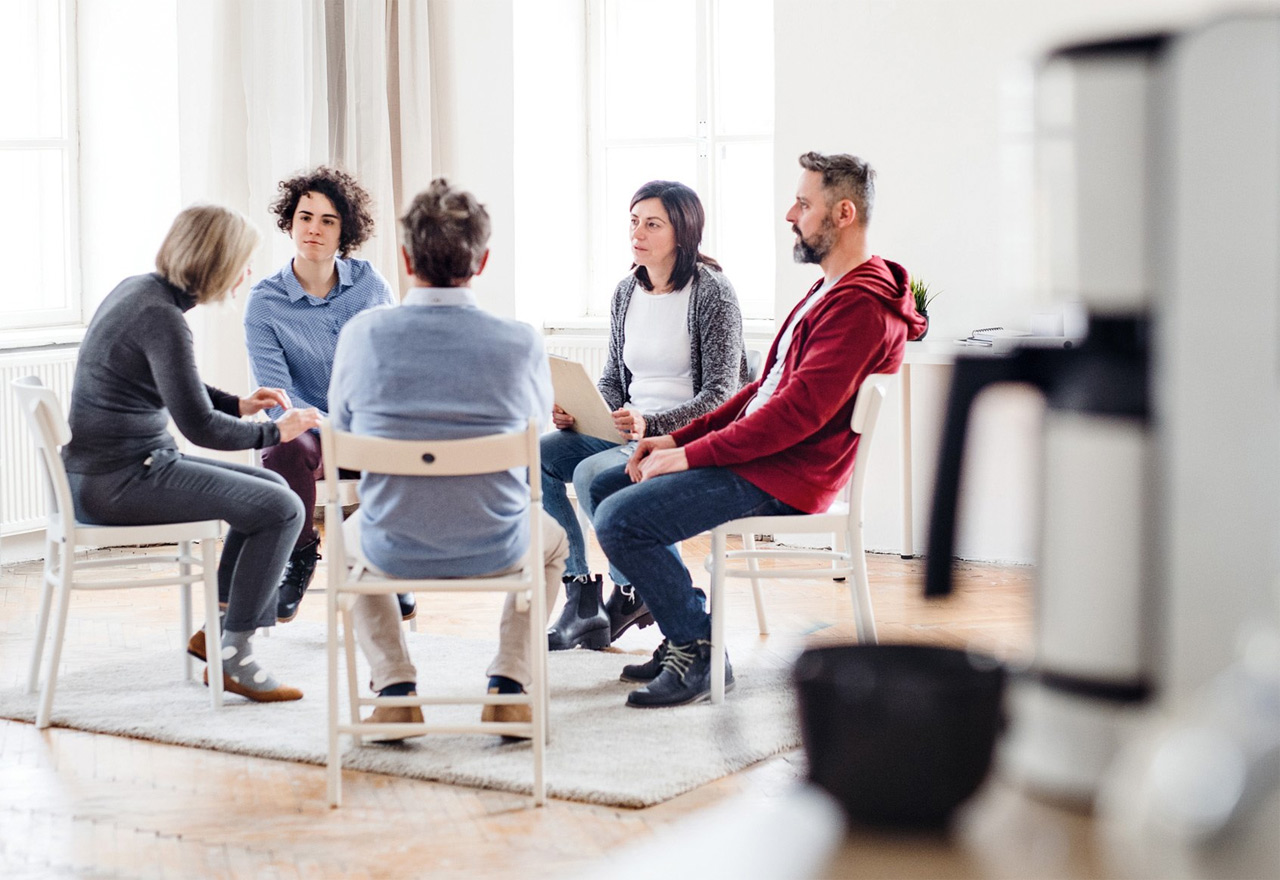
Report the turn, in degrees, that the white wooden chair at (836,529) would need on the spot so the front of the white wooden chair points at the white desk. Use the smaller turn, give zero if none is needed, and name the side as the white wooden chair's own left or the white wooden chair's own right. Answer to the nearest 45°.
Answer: approximately 90° to the white wooden chair's own right

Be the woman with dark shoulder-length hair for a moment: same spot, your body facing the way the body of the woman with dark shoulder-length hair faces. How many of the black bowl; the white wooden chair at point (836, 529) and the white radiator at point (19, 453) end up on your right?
1

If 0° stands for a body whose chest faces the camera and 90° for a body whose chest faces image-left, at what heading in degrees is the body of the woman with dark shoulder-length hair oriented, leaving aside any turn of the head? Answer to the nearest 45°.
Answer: approximately 45°

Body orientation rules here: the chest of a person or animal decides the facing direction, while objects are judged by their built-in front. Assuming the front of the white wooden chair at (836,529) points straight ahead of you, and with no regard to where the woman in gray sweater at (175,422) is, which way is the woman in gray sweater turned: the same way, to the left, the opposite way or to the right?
the opposite way

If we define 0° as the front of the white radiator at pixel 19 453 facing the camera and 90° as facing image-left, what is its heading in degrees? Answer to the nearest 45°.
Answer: approximately 0°

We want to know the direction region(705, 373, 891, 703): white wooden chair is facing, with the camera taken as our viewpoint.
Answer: facing to the left of the viewer

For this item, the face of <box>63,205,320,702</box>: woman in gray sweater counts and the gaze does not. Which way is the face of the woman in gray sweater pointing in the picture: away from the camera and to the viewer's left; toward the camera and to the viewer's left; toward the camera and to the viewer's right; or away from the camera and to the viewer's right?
away from the camera and to the viewer's right

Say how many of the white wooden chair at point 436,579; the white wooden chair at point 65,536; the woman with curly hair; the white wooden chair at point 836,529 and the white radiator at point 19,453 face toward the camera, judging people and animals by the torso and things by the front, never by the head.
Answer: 2

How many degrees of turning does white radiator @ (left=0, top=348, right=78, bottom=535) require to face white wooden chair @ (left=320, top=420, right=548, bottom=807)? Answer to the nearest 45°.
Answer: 0° — it already faces it

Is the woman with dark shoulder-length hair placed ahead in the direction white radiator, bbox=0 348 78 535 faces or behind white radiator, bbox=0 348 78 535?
ahead

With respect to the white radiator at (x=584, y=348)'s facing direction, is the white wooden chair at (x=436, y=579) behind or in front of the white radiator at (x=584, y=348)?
in front

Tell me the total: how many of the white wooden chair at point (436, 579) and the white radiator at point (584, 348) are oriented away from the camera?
1

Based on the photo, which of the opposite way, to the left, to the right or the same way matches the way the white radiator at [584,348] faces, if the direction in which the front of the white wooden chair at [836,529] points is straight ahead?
to the left
